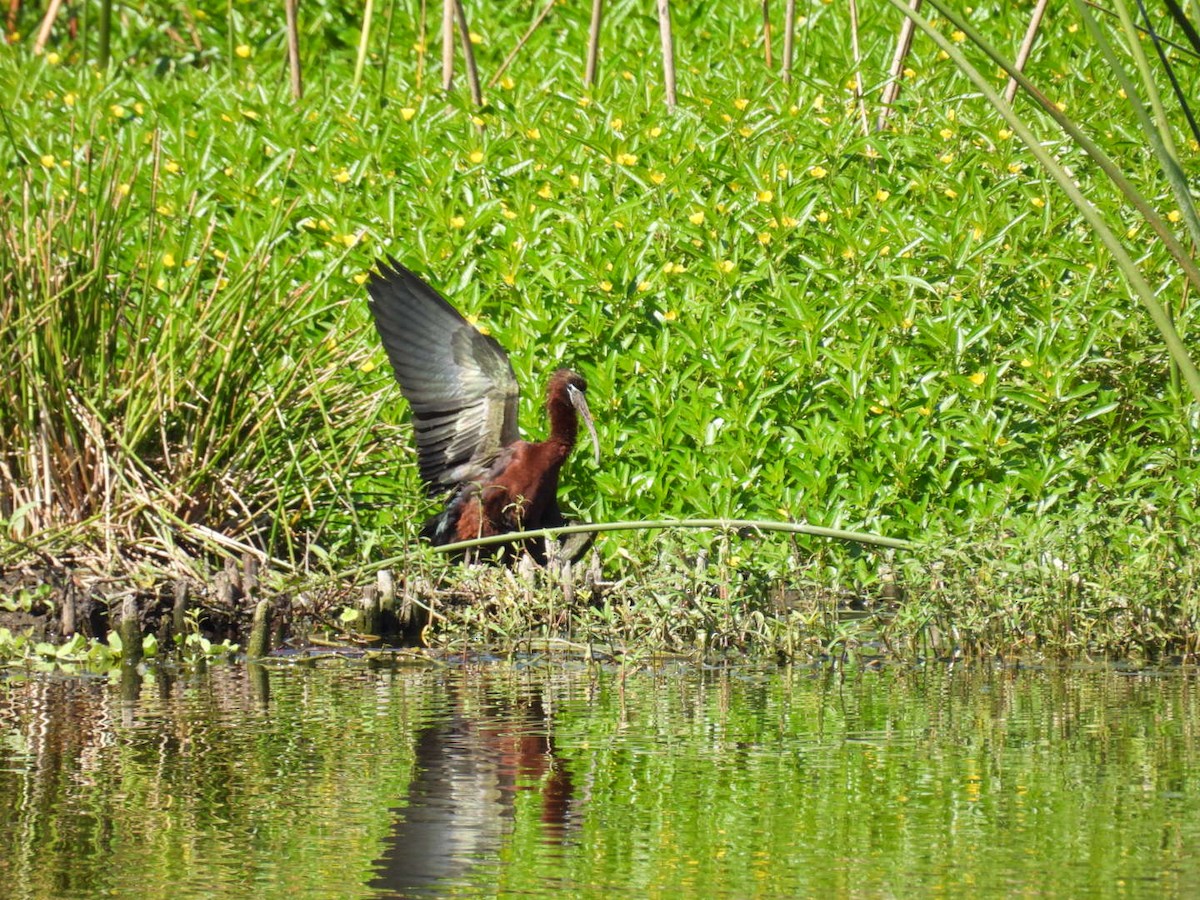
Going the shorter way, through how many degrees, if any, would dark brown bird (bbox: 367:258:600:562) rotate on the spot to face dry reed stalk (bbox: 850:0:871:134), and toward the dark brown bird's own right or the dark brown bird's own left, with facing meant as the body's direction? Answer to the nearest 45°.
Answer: approximately 45° to the dark brown bird's own left

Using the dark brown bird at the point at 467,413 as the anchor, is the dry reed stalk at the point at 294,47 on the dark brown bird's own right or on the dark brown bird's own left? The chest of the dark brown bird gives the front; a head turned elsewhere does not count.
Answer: on the dark brown bird's own left

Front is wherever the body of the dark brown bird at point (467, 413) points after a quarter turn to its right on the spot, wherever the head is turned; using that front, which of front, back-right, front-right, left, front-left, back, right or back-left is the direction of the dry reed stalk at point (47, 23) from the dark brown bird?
back-right

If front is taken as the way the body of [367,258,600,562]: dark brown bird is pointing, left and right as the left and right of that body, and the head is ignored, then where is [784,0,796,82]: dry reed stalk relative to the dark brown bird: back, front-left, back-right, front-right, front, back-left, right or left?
front-left

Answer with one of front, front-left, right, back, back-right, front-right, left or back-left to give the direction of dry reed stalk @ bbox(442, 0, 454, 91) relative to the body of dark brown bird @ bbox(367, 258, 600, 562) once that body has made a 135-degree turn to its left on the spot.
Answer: front-right

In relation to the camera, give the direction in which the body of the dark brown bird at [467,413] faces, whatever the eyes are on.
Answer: to the viewer's right

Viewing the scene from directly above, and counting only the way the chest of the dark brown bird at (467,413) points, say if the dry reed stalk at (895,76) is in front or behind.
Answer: in front
